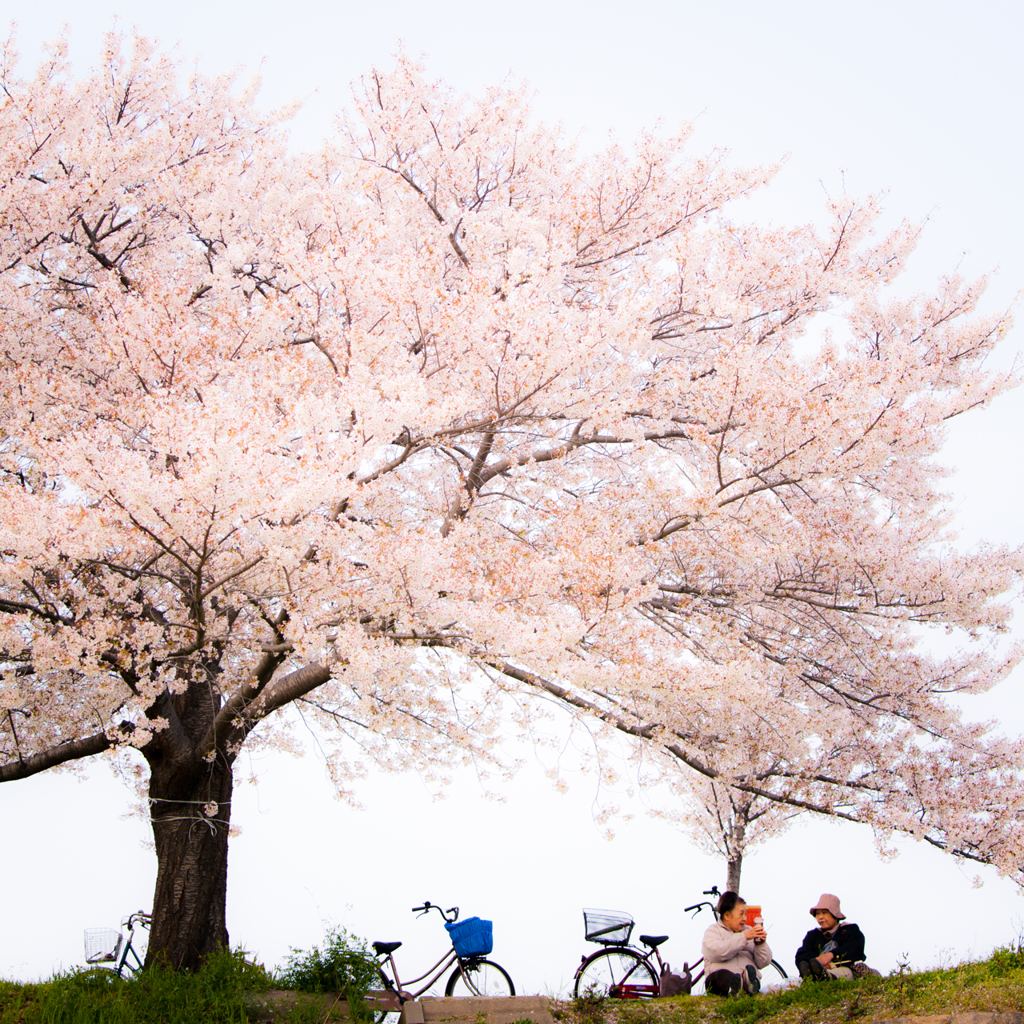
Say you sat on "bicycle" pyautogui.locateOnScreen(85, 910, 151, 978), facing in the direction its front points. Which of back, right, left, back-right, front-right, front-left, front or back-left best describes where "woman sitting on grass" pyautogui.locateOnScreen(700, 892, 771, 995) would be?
back-left

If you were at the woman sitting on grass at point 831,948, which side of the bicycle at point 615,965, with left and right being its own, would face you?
front

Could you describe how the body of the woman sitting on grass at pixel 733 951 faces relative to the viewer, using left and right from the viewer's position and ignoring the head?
facing the viewer and to the right of the viewer

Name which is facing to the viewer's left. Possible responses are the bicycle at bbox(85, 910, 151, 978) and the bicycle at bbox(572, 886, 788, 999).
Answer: the bicycle at bbox(85, 910, 151, 978)

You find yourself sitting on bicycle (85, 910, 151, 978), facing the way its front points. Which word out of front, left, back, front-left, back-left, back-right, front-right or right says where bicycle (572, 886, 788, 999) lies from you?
back-left

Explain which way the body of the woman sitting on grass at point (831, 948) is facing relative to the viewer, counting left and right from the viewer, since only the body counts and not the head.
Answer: facing the viewer and to the left of the viewer

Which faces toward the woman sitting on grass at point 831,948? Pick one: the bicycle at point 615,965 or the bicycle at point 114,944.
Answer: the bicycle at point 615,965

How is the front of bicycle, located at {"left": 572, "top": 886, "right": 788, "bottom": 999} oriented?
to the viewer's right

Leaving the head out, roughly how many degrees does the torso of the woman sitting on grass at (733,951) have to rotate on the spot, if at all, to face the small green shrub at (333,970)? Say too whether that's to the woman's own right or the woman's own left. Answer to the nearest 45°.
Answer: approximately 135° to the woman's own right

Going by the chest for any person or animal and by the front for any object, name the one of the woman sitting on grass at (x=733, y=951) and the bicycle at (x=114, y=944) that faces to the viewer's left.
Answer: the bicycle

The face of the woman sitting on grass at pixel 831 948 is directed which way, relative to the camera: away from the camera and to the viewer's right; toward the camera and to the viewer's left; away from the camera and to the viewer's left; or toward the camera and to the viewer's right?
toward the camera and to the viewer's left

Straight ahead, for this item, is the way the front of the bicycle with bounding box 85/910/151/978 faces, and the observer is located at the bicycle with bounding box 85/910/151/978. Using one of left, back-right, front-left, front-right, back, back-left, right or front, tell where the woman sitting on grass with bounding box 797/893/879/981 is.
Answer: back-left

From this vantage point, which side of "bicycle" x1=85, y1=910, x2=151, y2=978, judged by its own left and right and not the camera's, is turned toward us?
left

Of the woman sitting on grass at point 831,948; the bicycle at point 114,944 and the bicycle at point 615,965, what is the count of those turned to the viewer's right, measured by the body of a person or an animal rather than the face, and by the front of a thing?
1
